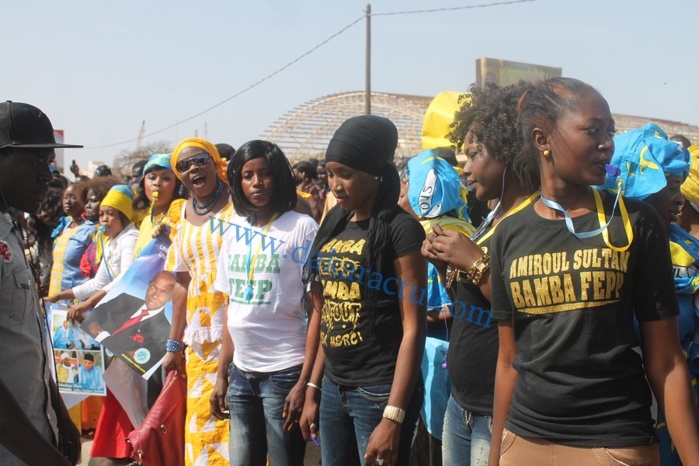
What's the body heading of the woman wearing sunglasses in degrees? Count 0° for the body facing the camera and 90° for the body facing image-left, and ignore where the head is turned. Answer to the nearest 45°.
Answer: approximately 0°

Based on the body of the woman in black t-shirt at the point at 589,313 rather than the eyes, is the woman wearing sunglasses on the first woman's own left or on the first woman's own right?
on the first woman's own right

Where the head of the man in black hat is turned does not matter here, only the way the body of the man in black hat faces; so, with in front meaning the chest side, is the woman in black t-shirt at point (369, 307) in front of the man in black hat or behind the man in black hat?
in front

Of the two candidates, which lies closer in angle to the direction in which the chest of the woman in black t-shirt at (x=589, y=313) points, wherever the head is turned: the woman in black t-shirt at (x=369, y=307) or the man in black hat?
the man in black hat

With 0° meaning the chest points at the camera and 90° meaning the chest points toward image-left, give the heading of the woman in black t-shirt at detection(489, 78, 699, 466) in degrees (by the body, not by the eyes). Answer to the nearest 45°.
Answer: approximately 0°

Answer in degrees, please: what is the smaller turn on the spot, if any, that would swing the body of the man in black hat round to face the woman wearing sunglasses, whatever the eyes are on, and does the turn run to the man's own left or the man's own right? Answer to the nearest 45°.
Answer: approximately 45° to the man's own left

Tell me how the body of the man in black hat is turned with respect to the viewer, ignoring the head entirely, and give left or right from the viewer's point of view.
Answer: facing to the right of the viewer

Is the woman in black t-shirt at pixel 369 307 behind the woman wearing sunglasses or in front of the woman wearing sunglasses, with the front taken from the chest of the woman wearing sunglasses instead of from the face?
in front

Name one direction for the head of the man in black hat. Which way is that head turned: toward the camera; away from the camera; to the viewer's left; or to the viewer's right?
to the viewer's right

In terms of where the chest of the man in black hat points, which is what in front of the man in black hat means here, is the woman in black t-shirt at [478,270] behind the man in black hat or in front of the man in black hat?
in front

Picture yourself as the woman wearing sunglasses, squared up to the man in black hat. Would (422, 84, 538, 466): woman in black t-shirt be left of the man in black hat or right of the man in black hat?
left

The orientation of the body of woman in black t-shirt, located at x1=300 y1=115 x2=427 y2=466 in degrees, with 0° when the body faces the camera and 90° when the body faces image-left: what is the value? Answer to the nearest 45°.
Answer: approximately 45°
